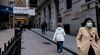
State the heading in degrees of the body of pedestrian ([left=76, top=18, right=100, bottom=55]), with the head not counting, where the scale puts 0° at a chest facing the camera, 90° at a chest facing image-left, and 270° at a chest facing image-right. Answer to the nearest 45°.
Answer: approximately 0°
